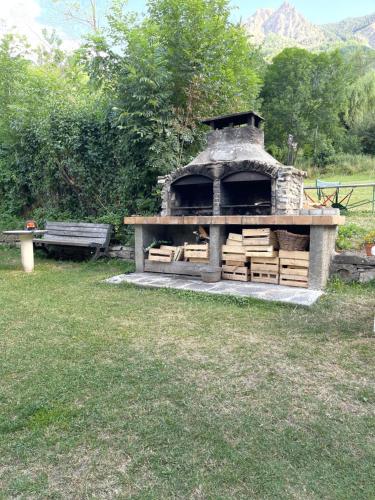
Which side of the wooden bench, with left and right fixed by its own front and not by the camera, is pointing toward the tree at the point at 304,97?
back

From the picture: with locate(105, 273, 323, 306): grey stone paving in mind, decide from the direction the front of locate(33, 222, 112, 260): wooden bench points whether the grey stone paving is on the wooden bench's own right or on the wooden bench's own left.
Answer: on the wooden bench's own left

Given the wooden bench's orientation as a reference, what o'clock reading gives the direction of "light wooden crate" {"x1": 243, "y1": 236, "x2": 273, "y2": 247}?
The light wooden crate is roughly at 9 o'clock from the wooden bench.

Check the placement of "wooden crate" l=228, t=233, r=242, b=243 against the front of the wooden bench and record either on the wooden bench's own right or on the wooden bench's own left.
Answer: on the wooden bench's own left

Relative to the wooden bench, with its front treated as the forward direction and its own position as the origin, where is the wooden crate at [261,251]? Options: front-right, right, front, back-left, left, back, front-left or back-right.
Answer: left

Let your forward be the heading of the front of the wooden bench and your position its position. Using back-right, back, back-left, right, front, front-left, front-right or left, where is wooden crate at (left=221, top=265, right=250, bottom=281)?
left

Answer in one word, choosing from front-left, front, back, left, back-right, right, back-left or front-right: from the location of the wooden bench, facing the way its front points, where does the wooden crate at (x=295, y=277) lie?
left

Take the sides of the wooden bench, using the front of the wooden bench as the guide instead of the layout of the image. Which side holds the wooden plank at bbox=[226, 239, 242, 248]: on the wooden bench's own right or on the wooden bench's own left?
on the wooden bench's own left

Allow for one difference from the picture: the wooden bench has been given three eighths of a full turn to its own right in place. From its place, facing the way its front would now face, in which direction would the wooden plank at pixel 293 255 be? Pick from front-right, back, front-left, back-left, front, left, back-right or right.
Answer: back-right

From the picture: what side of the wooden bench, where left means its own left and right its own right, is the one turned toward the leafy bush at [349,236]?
left

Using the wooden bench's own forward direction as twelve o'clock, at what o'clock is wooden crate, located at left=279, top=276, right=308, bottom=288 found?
The wooden crate is roughly at 9 o'clock from the wooden bench.

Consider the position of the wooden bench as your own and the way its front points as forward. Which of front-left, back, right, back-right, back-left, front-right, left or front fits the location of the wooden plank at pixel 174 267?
left

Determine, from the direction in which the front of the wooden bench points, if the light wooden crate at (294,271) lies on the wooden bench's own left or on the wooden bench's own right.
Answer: on the wooden bench's own left

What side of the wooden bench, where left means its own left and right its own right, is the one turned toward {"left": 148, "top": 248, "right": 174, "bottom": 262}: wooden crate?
left

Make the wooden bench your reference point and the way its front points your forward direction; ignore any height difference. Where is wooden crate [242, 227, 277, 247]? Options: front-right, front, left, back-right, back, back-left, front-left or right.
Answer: left

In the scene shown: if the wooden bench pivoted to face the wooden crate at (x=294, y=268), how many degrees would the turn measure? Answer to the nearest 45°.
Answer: approximately 90° to its left

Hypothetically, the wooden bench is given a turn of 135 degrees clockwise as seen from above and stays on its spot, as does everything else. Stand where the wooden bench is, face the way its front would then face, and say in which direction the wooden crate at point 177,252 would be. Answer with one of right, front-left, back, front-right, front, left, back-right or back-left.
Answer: back-right

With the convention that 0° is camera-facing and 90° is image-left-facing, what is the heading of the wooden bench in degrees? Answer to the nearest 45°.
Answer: approximately 45°

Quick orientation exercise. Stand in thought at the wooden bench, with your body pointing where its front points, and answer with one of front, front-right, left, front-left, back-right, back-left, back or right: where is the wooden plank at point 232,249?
left
